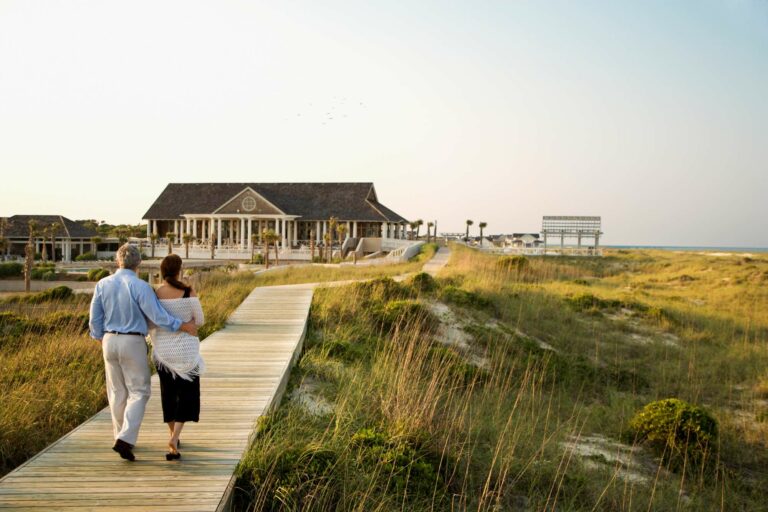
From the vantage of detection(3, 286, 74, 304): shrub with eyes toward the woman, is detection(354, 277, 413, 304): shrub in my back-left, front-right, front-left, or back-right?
front-left

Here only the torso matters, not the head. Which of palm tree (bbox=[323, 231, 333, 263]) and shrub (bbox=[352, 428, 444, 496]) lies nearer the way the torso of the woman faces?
the palm tree

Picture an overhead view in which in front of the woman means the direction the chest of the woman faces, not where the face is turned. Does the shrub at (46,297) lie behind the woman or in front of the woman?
in front

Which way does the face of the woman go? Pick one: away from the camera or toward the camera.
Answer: away from the camera

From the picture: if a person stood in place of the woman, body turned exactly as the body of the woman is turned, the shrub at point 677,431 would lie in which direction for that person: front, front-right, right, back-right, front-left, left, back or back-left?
right

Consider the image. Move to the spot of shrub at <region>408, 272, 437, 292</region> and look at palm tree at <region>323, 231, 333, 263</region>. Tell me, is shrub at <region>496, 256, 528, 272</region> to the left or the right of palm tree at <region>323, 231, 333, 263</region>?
right

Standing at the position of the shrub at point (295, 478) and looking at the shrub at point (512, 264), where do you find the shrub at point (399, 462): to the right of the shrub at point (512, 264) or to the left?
right

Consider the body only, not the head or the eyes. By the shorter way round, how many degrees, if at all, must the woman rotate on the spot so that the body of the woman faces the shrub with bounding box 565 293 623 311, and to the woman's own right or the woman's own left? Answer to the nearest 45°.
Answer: approximately 45° to the woman's own right

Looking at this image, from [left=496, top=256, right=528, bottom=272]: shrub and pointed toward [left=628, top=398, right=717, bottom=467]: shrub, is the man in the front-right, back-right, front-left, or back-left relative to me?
front-right

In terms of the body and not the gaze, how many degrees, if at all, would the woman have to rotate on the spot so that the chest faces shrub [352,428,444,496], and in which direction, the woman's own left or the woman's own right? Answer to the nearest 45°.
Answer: approximately 90° to the woman's own right

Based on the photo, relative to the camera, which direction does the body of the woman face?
away from the camera

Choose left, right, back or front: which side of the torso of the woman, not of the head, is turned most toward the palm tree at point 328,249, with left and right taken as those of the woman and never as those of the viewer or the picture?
front

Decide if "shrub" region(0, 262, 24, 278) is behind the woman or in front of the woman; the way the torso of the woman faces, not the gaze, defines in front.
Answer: in front

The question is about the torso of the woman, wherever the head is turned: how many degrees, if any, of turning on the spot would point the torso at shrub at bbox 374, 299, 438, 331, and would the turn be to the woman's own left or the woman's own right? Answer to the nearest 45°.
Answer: approximately 45° to the woman's own right

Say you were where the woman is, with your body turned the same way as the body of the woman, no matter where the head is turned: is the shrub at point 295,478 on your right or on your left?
on your right
